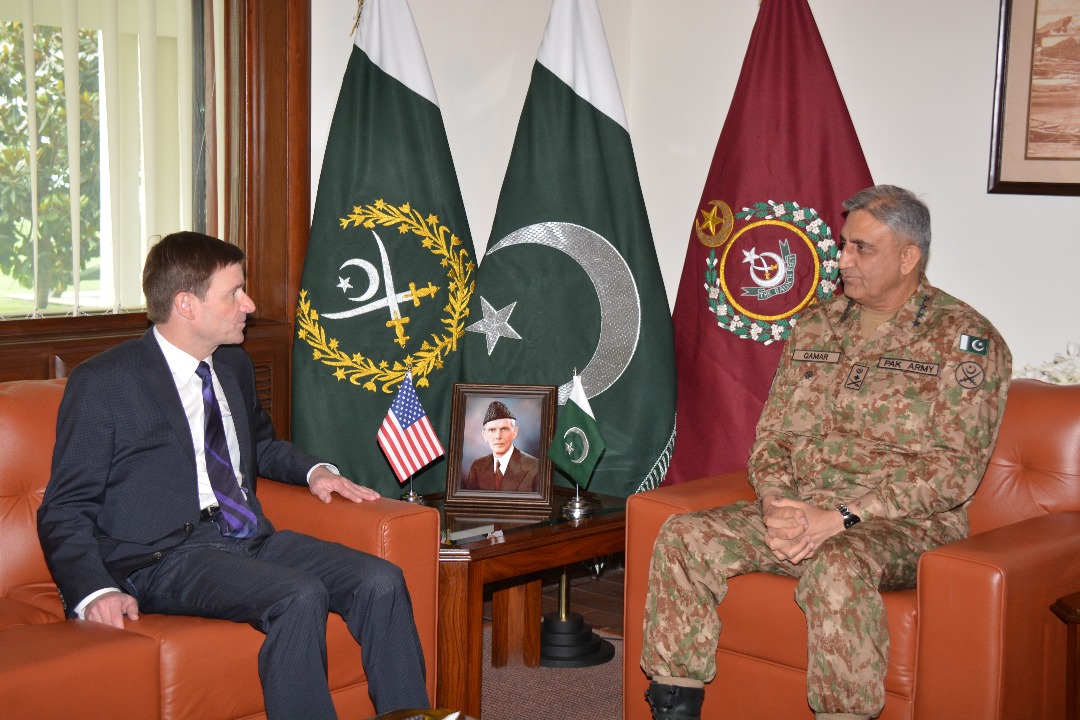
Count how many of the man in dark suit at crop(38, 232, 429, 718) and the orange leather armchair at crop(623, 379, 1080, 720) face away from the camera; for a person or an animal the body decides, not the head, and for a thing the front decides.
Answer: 0

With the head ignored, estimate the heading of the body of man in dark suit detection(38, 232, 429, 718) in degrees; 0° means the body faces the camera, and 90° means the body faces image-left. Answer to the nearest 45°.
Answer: approximately 315°

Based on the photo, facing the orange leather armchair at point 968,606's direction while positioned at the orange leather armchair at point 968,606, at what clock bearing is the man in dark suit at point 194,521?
The man in dark suit is roughly at 1 o'clock from the orange leather armchair.

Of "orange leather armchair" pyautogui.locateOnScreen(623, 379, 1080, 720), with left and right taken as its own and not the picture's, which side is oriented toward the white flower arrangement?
back

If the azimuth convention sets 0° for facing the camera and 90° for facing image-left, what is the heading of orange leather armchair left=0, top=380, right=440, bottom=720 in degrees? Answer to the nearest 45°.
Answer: approximately 315°

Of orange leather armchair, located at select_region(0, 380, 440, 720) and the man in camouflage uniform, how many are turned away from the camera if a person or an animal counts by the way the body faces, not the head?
0

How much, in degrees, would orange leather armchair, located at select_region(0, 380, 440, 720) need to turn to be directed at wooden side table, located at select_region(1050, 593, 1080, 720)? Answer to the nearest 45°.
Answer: approximately 45° to its left

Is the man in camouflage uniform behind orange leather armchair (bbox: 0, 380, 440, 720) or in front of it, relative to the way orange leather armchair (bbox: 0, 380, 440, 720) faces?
in front

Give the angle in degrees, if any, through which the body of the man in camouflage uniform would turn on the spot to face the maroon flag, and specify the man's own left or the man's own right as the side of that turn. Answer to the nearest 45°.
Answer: approximately 135° to the man's own right

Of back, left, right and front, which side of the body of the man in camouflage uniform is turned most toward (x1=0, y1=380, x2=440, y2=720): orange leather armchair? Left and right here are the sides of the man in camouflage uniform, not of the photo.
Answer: front

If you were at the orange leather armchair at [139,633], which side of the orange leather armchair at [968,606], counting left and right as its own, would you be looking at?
front

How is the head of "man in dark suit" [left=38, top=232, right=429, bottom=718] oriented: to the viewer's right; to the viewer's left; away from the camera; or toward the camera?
to the viewer's right
